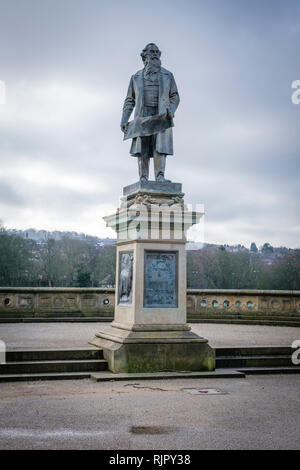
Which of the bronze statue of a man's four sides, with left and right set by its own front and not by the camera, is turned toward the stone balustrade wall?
back

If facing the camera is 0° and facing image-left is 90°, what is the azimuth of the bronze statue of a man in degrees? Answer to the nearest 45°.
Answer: approximately 0°

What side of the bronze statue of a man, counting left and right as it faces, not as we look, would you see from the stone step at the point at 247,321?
back
